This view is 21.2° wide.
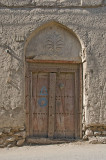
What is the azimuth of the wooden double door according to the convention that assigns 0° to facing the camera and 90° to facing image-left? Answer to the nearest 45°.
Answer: approximately 0°
